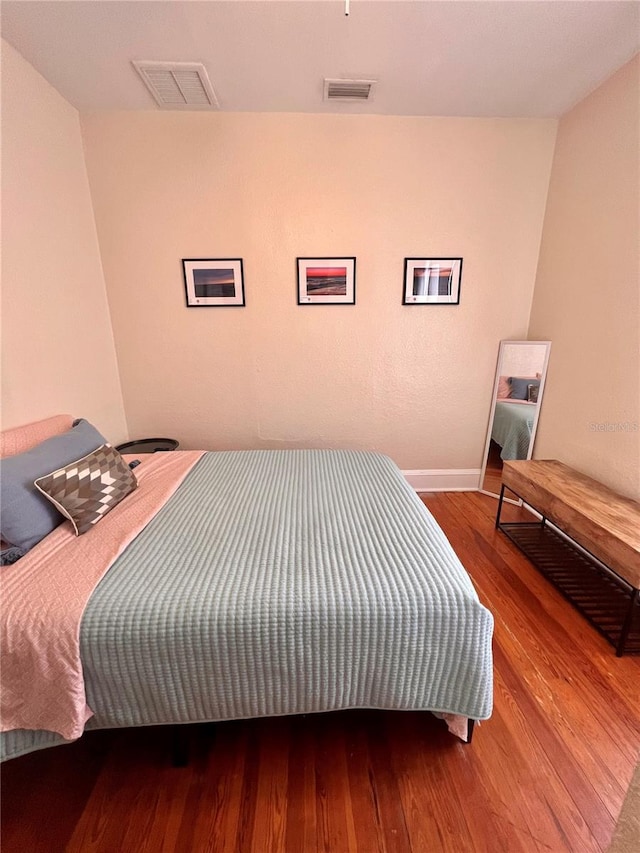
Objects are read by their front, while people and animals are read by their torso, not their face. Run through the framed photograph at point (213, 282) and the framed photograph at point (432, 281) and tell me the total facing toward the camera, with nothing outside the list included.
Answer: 2

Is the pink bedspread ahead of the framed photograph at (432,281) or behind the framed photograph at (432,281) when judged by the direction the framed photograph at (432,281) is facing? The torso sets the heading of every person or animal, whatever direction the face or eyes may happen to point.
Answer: ahead

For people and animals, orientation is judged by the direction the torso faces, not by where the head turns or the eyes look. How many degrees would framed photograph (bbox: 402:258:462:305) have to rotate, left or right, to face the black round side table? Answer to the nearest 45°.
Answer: approximately 90° to its right

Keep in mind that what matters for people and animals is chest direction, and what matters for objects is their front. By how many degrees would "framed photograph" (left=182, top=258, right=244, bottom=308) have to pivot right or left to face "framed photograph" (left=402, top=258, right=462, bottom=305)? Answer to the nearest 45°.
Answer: approximately 90° to its left

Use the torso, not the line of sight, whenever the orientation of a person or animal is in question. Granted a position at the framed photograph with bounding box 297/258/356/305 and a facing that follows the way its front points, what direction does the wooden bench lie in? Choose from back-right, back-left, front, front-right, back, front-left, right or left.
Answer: front-left

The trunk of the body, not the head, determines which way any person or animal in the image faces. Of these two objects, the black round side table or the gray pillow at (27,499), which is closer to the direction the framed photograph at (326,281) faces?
the gray pillow

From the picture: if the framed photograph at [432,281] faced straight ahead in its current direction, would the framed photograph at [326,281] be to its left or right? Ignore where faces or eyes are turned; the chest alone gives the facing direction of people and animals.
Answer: on its right

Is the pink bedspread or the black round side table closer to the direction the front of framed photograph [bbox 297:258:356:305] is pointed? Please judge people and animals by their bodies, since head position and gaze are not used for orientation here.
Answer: the pink bedspread

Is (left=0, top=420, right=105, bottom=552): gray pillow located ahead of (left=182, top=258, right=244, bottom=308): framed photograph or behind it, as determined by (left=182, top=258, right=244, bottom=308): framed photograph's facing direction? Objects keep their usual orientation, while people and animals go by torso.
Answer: ahead
